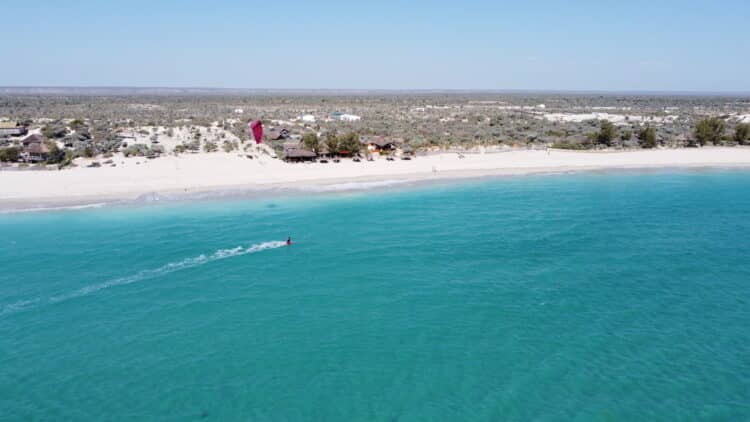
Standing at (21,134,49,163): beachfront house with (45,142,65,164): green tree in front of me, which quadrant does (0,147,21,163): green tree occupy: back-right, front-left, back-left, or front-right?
back-right

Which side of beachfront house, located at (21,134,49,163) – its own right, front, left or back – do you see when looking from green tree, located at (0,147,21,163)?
right

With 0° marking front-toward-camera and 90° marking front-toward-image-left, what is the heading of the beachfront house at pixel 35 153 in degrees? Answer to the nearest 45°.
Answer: approximately 0°

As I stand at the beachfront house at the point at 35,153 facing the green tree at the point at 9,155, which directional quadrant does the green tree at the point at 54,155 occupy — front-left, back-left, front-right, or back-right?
back-left

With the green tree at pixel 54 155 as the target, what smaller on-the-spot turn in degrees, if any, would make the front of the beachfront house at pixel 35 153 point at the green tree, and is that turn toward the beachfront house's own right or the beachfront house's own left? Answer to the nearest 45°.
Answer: approximately 45° to the beachfront house's own left
